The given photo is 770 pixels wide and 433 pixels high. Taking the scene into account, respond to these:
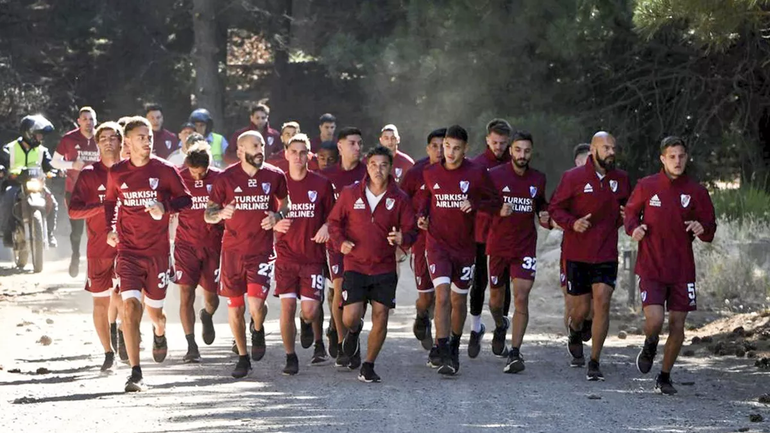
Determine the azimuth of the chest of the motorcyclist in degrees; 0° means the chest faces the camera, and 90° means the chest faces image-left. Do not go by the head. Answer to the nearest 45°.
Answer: approximately 0°

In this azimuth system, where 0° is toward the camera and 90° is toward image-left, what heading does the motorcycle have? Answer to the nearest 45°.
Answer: approximately 0°
